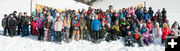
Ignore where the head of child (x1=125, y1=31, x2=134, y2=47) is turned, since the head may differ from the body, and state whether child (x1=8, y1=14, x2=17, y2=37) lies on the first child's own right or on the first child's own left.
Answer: on the first child's own right

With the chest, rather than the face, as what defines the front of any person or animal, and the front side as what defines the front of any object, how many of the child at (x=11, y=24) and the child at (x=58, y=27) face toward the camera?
2

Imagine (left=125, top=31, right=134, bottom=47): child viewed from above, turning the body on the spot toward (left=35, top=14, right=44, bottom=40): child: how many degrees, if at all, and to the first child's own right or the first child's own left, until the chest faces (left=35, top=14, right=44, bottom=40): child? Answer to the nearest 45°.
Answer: approximately 90° to the first child's own right

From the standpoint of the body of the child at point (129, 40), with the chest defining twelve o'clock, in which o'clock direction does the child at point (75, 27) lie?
the child at point (75, 27) is roughly at 3 o'clock from the child at point (129, 40).

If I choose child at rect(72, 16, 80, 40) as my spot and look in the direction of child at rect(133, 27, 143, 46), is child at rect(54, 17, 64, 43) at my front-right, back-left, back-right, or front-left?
back-right

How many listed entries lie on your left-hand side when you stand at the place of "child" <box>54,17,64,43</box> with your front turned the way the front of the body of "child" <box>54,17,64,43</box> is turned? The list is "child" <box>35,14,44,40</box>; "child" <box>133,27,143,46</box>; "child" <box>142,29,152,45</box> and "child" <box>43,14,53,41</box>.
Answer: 2

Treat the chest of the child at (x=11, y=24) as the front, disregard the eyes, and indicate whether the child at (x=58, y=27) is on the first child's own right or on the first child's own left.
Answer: on the first child's own left

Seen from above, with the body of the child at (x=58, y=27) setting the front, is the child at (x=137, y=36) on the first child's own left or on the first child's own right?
on the first child's own left

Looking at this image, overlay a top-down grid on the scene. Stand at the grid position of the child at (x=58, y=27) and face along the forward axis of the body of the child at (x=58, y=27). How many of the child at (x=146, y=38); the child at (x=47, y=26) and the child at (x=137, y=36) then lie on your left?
2

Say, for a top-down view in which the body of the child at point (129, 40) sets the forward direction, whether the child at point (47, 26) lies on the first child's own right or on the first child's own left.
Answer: on the first child's own right

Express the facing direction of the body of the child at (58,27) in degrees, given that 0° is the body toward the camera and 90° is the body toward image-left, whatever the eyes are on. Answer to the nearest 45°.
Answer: approximately 0°
